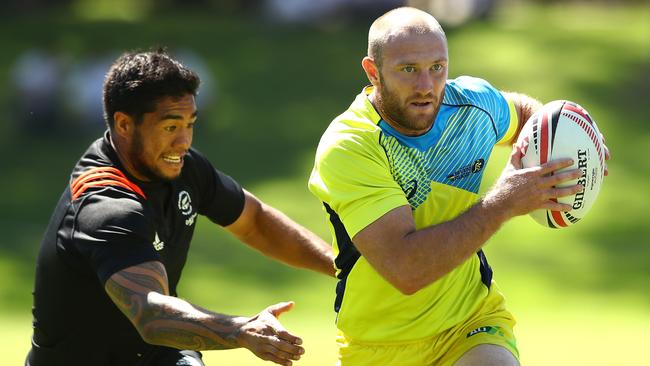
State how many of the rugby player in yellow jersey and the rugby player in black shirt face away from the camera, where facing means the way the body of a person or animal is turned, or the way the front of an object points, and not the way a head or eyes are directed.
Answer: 0

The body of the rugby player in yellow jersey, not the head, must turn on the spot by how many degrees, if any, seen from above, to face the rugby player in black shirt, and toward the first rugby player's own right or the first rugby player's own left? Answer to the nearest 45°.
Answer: approximately 135° to the first rugby player's own right

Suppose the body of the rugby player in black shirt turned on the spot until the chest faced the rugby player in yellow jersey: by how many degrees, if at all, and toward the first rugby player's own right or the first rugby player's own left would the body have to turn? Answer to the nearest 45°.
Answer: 0° — they already face them

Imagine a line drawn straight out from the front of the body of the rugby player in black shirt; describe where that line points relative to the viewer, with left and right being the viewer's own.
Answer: facing the viewer and to the right of the viewer
